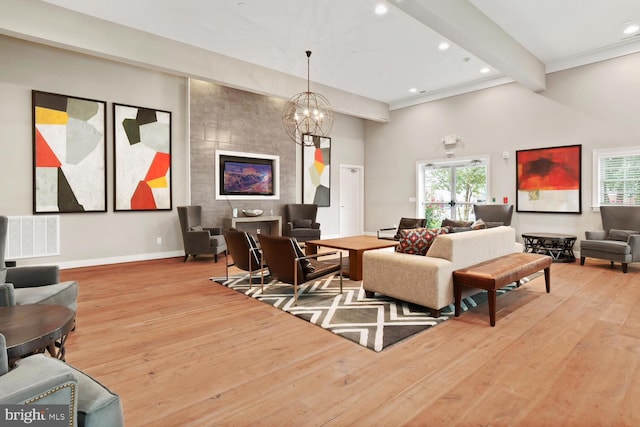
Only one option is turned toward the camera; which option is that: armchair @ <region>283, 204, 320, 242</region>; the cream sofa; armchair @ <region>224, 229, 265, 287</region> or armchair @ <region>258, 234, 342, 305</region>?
armchair @ <region>283, 204, 320, 242</region>

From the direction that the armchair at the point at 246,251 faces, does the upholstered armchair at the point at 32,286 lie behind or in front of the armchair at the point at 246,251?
behind

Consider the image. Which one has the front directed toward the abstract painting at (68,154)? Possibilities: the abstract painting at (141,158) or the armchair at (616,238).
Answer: the armchair

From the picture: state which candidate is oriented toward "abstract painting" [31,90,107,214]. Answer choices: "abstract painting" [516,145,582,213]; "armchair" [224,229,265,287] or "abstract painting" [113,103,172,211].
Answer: "abstract painting" [516,145,582,213]

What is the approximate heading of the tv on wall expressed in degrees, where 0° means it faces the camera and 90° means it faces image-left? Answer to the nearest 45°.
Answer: approximately 315°

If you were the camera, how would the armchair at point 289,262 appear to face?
facing away from the viewer and to the right of the viewer

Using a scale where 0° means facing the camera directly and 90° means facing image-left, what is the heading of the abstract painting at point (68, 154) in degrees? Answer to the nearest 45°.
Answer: approximately 315°

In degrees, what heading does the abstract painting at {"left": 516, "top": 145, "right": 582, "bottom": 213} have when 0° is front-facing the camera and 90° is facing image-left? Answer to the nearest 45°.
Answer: approximately 45°

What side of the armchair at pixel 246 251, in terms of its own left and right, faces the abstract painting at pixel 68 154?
left

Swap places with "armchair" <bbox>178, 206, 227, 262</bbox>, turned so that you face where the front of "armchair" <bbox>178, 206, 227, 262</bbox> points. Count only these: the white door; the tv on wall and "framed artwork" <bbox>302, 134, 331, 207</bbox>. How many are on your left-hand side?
3
